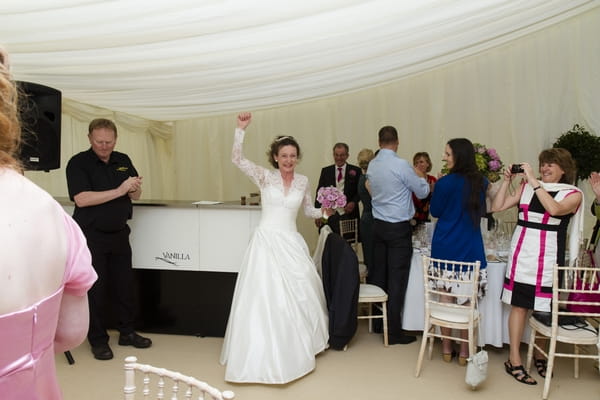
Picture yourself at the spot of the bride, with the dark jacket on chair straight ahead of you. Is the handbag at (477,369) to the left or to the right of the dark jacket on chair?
right

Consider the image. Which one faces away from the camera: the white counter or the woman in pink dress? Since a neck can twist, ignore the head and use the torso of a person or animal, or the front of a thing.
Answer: the woman in pink dress

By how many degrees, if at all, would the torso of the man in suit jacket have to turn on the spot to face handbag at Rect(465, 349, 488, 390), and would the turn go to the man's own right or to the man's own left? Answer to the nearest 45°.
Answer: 0° — they already face it

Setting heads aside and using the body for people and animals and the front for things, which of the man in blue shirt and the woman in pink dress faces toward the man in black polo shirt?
the woman in pink dress

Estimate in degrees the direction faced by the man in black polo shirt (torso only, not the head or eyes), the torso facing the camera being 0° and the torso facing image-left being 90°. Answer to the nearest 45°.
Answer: approximately 315°

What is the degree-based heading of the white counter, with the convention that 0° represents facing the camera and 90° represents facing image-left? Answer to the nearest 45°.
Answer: approximately 0°

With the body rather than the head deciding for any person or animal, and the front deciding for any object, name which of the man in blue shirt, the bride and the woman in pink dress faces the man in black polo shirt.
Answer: the woman in pink dress

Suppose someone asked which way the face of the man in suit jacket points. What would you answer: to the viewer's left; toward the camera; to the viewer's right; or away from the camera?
toward the camera

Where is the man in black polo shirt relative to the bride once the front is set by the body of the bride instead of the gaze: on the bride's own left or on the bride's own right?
on the bride's own right

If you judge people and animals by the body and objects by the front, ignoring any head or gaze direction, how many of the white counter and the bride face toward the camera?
2

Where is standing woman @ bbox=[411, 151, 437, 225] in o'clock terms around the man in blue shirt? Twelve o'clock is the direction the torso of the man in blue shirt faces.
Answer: The standing woman is roughly at 11 o'clock from the man in blue shirt.

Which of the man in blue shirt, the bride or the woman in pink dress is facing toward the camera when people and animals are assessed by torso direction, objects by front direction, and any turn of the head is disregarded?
the bride

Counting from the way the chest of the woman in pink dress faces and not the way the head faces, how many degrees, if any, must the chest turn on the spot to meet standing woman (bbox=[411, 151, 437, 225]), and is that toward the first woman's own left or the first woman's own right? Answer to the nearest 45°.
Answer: approximately 45° to the first woman's own right

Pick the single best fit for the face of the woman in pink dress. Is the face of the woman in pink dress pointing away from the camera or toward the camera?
away from the camera

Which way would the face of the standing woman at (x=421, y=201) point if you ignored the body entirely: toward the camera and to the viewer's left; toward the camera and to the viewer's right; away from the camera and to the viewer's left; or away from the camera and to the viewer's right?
toward the camera and to the viewer's left

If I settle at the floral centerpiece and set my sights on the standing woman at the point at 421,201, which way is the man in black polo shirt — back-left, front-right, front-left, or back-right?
front-left

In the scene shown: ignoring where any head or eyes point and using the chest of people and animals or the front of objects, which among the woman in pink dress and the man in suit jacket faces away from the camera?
the woman in pink dress

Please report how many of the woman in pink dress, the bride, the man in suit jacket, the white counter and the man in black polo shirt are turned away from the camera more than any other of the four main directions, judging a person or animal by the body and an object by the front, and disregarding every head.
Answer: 1

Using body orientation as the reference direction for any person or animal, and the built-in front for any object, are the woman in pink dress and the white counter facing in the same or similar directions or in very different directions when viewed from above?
very different directions

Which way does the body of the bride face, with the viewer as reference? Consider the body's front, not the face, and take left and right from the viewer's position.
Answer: facing the viewer

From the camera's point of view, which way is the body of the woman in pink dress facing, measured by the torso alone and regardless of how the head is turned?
away from the camera
